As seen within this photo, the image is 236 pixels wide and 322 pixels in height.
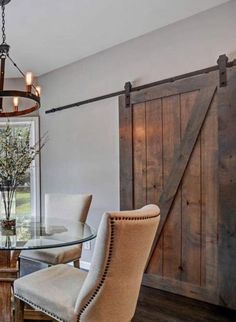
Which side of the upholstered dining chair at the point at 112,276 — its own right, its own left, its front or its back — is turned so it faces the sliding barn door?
right

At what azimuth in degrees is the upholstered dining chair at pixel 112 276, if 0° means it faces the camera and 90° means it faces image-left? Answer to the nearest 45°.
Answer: approximately 135°

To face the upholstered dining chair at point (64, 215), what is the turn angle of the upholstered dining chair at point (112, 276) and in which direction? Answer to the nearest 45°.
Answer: approximately 45° to its right

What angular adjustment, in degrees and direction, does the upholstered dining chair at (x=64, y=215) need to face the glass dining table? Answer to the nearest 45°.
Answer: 0° — it already faces it

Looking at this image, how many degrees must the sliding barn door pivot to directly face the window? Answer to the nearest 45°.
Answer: approximately 90° to its right

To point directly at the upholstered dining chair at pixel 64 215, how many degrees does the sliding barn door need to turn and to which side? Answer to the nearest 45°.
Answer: approximately 45° to its right

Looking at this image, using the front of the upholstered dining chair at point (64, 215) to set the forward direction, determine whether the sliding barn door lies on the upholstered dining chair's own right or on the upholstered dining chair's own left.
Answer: on the upholstered dining chair's own left

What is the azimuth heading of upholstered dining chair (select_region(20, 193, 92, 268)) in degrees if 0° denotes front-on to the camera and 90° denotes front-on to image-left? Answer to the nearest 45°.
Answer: approximately 45°

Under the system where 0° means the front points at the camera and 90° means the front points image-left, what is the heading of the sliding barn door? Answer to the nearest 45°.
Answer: approximately 45°

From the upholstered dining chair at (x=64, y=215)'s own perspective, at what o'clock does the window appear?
The window is roughly at 4 o'clock from the upholstered dining chair.
